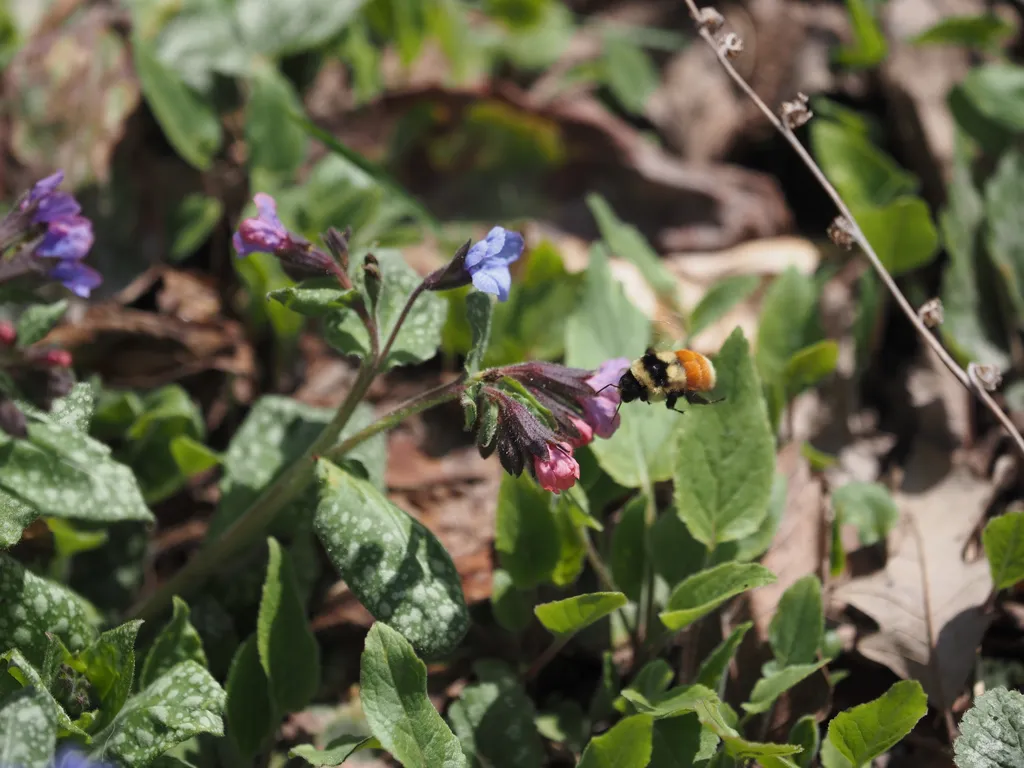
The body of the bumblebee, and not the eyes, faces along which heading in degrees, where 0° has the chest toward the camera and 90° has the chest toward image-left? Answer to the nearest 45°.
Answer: approximately 90°

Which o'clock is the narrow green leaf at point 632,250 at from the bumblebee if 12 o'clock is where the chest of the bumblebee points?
The narrow green leaf is roughly at 3 o'clock from the bumblebee.
